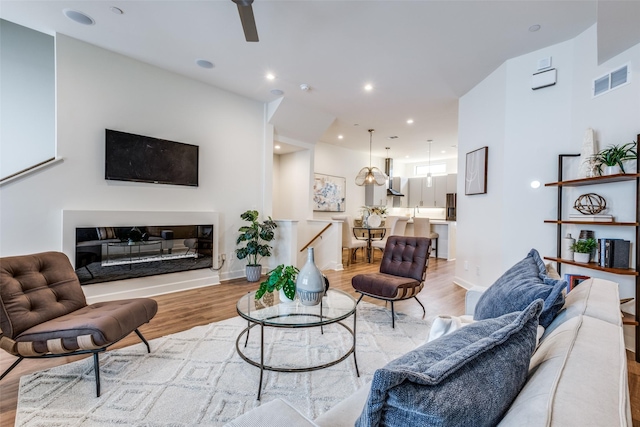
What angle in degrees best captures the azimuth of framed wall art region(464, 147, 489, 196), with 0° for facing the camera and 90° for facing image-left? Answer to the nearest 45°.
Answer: approximately 45°

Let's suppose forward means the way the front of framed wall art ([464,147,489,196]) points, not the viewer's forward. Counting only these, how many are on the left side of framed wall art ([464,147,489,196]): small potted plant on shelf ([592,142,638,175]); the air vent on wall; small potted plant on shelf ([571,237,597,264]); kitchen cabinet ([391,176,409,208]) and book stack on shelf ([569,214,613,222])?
4

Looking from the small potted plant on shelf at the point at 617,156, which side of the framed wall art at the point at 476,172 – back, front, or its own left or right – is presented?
left

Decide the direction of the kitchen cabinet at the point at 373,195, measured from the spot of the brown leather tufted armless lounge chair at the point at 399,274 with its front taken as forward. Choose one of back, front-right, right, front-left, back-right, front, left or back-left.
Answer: back-right

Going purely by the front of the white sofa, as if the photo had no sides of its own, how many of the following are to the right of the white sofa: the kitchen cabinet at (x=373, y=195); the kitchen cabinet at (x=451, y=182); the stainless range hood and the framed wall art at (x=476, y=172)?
4

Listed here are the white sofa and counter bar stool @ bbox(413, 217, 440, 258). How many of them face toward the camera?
0

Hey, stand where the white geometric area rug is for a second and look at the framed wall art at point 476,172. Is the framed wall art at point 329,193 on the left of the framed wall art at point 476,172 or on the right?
left

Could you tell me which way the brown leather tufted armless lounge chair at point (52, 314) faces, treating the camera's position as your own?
facing the viewer and to the right of the viewer

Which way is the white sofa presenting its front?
to the viewer's left

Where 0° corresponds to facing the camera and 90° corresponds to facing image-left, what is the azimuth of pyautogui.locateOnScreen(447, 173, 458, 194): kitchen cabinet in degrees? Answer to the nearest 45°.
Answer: approximately 0°

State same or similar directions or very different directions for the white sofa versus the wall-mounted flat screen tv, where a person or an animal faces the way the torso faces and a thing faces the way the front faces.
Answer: very different directions

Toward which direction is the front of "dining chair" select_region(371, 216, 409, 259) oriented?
to the viewer's left

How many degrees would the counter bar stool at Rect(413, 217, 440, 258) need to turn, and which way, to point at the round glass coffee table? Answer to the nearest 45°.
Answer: approximately 135° to its right

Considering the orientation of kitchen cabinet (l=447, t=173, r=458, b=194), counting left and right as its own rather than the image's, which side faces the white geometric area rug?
front
